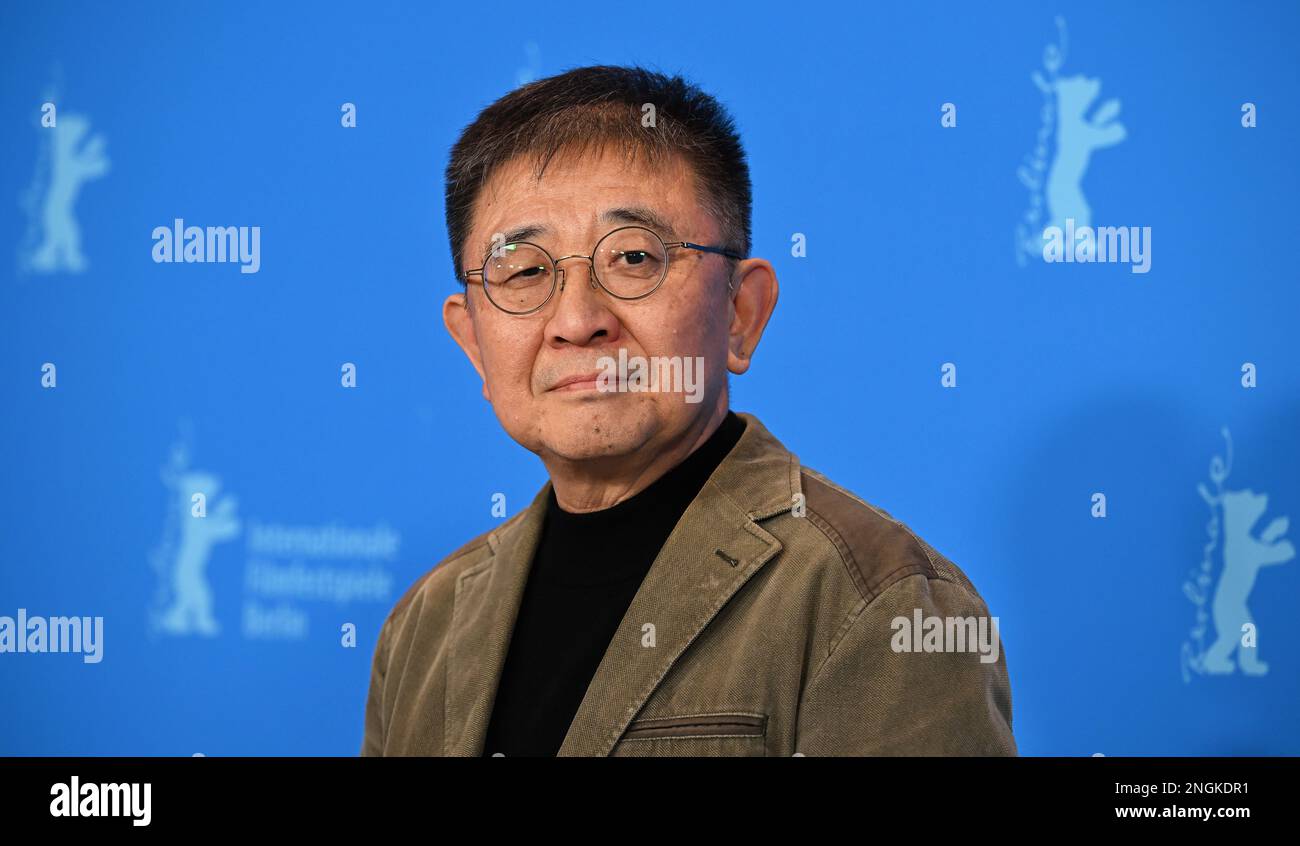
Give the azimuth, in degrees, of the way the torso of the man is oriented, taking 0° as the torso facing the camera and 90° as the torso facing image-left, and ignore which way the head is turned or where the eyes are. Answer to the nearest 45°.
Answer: approximately 45°
